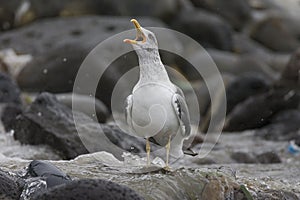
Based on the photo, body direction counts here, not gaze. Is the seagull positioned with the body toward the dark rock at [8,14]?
no

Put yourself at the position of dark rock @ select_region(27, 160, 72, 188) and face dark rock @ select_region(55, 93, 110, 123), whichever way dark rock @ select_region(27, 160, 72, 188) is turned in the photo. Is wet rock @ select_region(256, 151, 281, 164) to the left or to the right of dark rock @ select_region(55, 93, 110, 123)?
right

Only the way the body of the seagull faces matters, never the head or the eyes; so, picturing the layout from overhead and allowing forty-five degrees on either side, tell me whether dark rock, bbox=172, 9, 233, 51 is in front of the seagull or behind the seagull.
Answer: behind

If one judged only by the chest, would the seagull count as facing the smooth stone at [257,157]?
no

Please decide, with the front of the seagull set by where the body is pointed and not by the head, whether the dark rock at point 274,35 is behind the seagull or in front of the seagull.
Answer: behind

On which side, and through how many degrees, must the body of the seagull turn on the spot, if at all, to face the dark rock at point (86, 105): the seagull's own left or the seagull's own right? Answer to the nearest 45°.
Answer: approximately 135° to the seagull's own right

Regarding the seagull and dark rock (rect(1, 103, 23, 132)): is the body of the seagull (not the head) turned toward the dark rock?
no

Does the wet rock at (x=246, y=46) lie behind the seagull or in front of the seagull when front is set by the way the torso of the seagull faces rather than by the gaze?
behind

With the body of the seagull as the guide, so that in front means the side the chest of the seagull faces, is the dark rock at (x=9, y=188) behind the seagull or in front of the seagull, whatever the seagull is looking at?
in front

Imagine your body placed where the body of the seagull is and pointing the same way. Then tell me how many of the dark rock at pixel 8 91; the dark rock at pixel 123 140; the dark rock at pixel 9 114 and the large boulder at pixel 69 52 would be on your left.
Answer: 0

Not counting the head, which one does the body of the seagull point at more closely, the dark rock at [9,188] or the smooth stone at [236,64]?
the dark rock

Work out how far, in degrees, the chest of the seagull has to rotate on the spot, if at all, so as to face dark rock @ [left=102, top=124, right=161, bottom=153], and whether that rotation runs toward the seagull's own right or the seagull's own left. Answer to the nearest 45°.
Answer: approximately 135° to the seagull's own right
